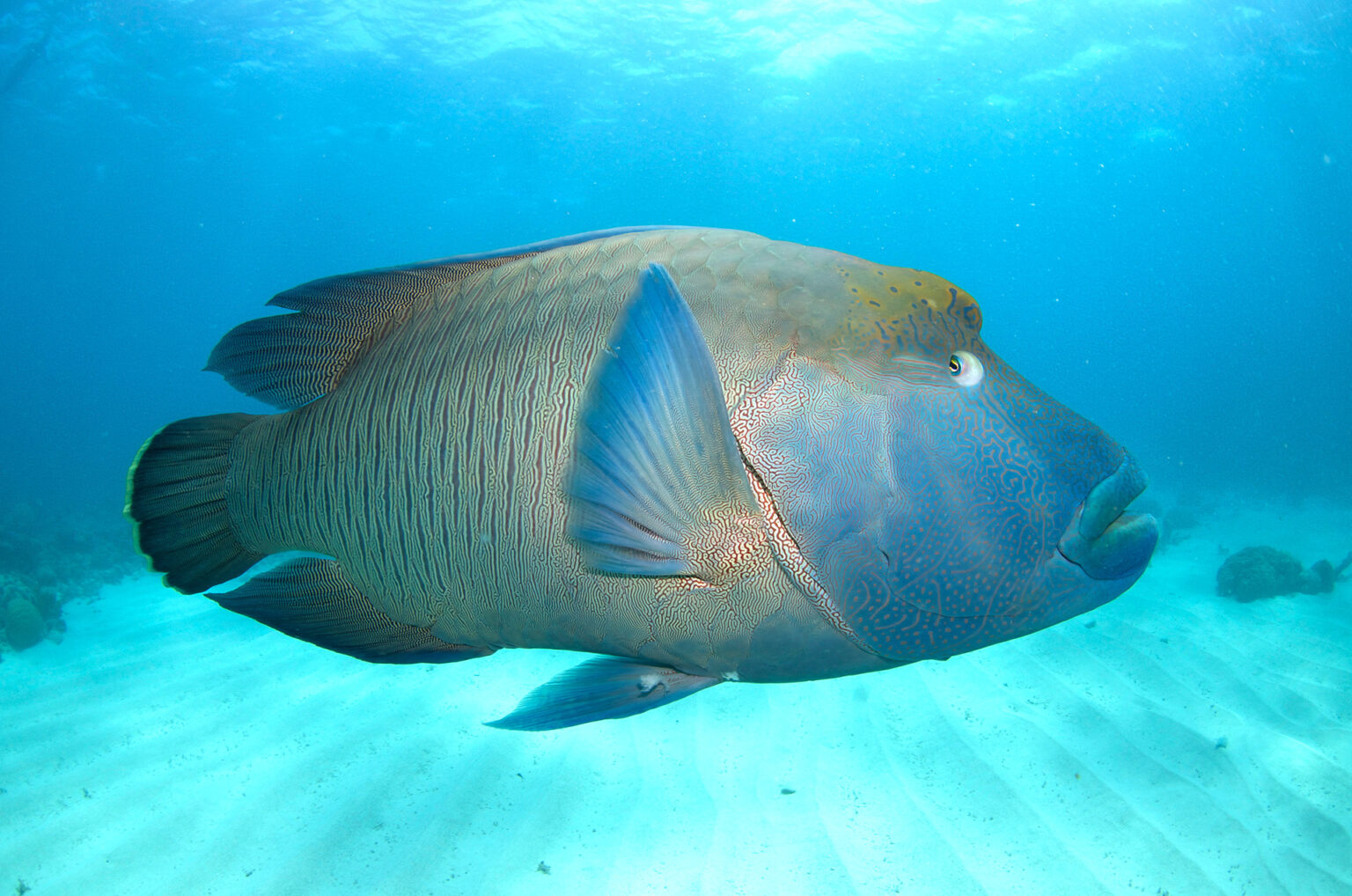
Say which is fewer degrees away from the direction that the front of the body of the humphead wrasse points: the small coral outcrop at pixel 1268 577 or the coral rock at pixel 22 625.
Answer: the small coral outcrop

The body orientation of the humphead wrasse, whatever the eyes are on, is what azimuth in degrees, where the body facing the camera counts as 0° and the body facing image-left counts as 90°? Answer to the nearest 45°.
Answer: approximately 270°

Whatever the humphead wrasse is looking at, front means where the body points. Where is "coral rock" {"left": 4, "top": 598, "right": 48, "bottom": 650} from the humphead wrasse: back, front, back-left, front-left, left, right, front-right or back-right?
back-left

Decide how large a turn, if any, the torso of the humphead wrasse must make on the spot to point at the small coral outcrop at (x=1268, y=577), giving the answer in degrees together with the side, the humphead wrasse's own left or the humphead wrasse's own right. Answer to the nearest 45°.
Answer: approximately 45° to the humphead wrasse's own left
